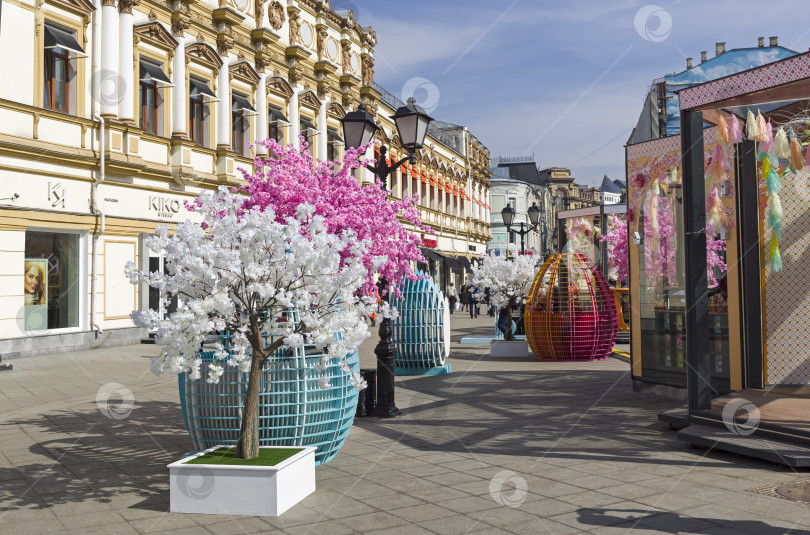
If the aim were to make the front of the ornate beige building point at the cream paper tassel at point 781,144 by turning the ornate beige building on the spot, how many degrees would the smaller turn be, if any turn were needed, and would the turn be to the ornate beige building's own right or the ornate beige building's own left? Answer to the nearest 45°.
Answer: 0° — it already faces it

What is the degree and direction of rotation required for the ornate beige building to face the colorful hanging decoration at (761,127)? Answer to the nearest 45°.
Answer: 0° — it already faces it

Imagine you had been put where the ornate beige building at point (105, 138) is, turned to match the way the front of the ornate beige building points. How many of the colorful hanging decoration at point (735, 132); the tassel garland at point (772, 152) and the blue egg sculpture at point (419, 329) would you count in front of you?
3

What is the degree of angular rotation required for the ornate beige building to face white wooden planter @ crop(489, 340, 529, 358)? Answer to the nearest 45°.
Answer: approximately 45° to its left

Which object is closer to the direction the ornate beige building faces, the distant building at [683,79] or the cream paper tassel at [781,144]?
the cream paper tassel

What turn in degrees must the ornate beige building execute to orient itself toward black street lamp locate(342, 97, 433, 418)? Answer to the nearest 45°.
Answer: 0° — it already faces it

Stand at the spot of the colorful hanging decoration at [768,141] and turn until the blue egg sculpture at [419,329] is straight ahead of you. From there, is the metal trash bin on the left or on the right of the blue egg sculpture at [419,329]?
left

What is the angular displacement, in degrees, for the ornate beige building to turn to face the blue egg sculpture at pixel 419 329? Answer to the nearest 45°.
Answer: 0° — it already faces it

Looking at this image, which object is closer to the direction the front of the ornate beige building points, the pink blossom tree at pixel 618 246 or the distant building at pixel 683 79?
the pink blossom tree

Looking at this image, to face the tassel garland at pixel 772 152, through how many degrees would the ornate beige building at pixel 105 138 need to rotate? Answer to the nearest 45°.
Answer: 0° — it already faces it

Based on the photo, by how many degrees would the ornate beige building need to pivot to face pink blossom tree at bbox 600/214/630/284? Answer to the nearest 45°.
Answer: approximately 45° to its left
